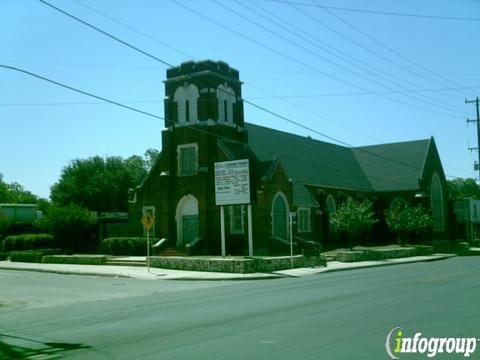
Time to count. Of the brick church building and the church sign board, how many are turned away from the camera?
0

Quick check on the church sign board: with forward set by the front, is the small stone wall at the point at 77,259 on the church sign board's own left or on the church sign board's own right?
on the church sign board's own right

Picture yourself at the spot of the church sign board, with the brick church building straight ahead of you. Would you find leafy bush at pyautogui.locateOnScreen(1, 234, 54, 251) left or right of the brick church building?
left

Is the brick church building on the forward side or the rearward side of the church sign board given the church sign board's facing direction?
on the rearward side

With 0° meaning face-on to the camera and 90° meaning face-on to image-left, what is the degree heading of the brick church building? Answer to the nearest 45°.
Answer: approximately 45°

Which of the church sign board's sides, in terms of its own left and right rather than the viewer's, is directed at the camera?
front

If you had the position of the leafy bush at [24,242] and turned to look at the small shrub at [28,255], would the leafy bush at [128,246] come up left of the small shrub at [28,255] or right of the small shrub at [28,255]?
left

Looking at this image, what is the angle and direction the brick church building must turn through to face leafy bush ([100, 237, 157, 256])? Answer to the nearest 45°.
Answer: approximately 45° to its right

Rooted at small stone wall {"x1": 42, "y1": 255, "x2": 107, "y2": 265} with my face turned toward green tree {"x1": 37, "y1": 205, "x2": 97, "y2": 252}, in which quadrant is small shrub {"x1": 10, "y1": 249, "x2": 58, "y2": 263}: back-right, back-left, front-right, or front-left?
front-left

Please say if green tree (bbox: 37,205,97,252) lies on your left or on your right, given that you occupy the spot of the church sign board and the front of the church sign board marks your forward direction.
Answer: on your right

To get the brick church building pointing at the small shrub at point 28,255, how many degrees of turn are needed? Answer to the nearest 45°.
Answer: approximately 45° to its right
